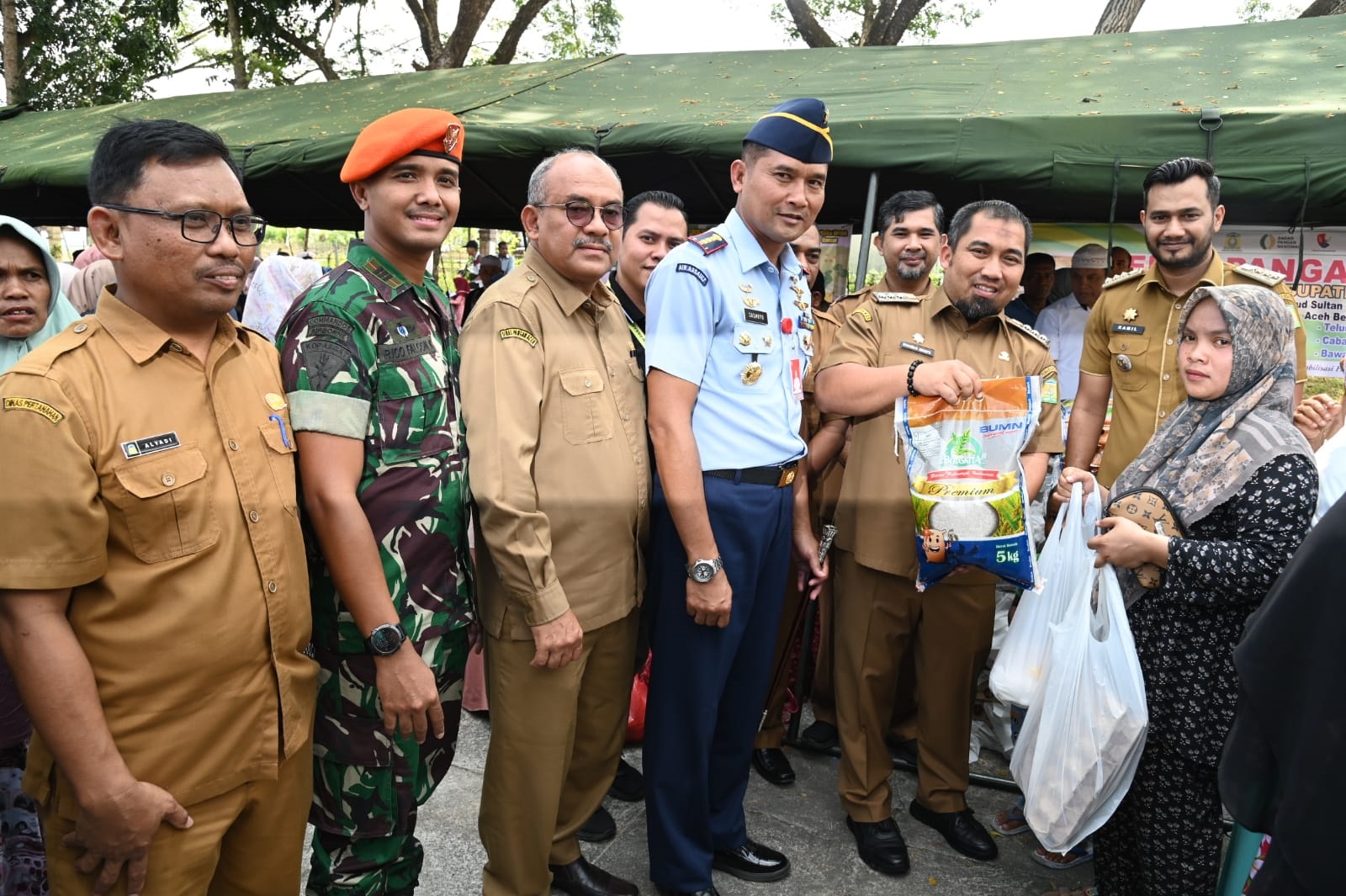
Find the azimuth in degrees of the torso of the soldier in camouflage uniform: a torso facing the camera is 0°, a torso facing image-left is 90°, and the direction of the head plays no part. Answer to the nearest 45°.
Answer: approximately 315°

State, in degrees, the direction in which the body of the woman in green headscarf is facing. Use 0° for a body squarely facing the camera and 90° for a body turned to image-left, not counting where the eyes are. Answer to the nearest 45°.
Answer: approximately 0°

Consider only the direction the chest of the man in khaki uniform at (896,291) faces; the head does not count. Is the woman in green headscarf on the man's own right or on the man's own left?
on the man's own right

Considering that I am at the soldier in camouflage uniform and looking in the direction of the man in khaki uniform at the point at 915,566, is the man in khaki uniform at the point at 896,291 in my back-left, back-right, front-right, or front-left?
front-left

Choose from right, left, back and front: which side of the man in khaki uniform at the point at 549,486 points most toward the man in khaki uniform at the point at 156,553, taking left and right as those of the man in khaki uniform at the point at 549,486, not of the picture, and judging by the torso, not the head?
right

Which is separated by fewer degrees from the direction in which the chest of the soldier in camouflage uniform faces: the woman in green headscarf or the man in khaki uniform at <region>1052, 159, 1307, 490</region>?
the man in khaki uniform

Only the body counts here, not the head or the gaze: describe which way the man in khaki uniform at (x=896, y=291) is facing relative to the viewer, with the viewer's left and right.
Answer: facing the viewer

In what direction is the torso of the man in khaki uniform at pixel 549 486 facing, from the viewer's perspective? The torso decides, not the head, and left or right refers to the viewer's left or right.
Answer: facing the viewer and to the right of the viewer

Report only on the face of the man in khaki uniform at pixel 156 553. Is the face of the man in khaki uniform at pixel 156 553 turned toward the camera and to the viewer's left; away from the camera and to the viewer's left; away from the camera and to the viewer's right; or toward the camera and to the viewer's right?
toward the camera and to the viewer's right
